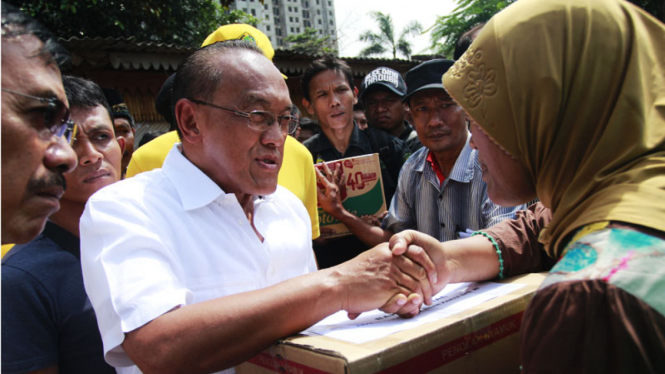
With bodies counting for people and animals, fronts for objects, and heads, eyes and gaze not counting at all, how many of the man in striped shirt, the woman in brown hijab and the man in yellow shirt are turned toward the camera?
2

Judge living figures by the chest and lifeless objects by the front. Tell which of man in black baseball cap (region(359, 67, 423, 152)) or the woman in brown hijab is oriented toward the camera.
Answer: the man in black baseball cap

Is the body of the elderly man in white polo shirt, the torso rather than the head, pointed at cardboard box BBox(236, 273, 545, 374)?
yes

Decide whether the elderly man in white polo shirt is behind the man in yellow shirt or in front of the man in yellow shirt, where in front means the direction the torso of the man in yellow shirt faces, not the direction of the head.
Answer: in front

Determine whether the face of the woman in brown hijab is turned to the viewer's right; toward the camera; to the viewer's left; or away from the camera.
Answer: to the viewer's left

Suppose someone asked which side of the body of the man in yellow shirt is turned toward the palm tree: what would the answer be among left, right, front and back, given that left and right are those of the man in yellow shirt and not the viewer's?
back

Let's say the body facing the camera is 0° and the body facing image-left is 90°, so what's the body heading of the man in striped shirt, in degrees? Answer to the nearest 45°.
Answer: approximately 0°

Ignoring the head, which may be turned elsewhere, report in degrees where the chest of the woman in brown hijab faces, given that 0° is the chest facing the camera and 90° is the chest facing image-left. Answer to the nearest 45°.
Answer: approximately 90°

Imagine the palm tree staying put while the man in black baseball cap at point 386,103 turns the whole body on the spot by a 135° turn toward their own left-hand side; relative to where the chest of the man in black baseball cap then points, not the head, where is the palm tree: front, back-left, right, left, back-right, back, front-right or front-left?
front-left

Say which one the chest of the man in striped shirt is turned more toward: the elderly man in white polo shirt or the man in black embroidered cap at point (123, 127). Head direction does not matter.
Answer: the elderly man in white polo shirt

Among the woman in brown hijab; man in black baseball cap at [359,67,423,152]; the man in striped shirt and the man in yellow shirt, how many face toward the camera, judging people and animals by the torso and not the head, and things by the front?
3

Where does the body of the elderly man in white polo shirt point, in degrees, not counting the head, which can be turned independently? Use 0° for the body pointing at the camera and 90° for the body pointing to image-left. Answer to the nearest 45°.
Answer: approximately 315°

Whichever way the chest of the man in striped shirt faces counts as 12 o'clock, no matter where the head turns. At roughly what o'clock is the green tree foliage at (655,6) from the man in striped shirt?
The green tree foliage is roughly at 7 o'clock from the man in striped shirt.

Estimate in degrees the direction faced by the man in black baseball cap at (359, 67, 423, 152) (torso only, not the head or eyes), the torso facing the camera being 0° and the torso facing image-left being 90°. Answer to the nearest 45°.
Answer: approximately 0°

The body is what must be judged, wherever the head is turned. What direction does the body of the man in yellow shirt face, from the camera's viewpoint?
toward the camera

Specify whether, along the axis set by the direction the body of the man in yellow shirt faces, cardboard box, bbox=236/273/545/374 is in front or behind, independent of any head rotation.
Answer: in front

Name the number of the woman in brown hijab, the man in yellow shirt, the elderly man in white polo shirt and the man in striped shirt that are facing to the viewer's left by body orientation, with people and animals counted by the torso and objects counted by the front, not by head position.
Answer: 1
